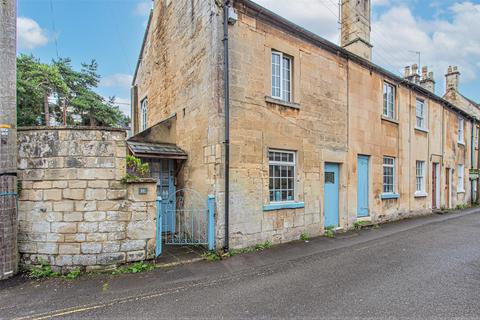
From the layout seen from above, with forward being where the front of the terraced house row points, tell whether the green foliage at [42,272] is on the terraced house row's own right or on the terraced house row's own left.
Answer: on the terraced house row's own right

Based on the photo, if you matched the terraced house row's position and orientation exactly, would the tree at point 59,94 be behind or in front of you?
behind

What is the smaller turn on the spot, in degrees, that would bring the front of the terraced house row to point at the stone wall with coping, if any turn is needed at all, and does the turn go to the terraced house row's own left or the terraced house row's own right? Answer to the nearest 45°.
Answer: approximately 90° to the terraced house row's own right

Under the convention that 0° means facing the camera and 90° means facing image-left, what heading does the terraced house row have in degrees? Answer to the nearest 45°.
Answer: approximately 315°

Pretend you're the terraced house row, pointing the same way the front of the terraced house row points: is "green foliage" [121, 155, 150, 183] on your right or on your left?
on your right
